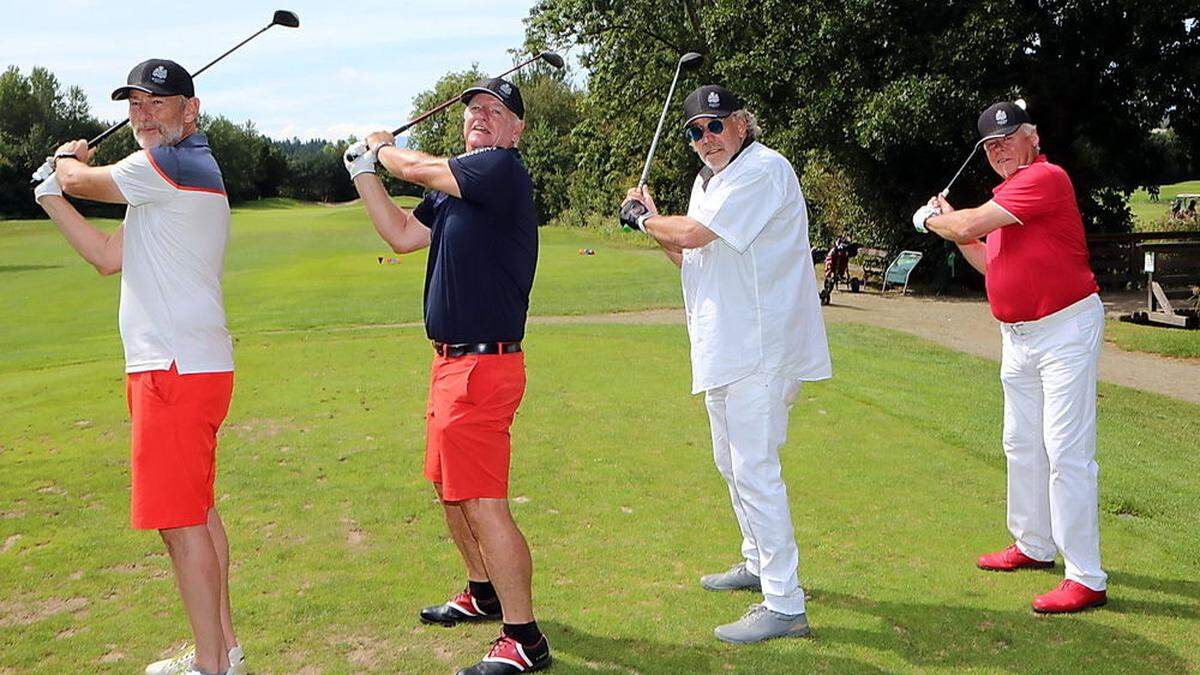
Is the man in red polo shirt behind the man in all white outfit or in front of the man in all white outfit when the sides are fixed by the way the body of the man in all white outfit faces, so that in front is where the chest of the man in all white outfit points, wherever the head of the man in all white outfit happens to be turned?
behind

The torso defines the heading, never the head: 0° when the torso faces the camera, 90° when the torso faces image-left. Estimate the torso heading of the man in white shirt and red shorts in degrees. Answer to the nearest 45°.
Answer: approximately 90°

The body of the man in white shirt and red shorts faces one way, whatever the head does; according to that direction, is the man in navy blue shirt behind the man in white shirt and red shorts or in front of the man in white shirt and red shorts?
behind

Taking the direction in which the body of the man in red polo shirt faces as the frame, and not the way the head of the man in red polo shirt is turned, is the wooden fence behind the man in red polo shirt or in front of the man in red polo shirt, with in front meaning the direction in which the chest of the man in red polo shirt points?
behind

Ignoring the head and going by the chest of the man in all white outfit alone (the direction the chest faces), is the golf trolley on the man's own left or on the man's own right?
on the man's own right

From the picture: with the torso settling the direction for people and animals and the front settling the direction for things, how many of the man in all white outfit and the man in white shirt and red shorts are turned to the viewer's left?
2

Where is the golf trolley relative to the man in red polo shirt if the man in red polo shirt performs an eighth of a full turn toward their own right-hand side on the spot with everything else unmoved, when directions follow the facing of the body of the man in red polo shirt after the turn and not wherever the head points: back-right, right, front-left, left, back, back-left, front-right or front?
right

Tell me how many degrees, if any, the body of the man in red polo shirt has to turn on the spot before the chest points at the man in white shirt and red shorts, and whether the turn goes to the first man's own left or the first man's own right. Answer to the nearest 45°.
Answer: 0° — they already face them

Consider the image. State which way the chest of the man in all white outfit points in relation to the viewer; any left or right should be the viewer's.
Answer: facing to the left of the viewer

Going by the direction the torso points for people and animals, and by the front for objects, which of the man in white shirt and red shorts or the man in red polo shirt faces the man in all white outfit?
the man in red polo shirt
